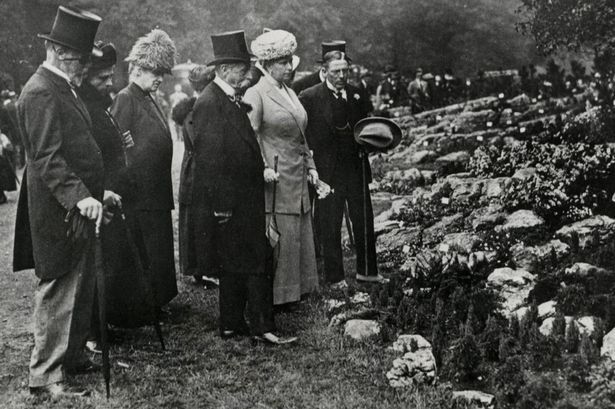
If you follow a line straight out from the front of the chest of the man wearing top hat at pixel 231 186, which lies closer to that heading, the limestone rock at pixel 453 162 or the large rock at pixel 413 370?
the large rock

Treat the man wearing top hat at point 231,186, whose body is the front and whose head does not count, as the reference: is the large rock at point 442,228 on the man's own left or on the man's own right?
on the man's own left

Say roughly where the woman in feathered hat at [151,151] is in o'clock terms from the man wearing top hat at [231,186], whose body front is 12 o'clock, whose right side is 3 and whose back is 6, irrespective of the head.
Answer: The woman in feathered hat is roughly at 6 o'clock from the man wearing top hat.

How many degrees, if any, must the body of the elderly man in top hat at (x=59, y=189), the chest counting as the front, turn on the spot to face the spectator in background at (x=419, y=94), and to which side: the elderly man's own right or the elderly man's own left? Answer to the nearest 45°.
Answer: approximately 45° to the elderly man's own left

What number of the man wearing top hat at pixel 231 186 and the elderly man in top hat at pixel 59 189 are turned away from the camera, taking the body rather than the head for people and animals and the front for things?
0

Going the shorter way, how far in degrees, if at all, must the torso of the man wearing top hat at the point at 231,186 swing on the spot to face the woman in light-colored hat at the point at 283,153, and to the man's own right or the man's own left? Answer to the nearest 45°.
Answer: approximately 90° to the man's own left

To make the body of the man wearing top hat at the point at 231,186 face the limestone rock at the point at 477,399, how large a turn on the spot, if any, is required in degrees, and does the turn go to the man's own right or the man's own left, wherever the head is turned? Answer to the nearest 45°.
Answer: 0° — they already face it

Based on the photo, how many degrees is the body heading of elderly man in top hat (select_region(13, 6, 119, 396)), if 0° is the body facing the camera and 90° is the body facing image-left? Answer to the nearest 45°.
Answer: approximately 270°

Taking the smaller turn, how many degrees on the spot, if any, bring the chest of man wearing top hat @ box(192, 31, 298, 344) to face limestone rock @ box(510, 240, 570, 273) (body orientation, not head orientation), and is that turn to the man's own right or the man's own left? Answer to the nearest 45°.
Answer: approximately 45° to the man's own left

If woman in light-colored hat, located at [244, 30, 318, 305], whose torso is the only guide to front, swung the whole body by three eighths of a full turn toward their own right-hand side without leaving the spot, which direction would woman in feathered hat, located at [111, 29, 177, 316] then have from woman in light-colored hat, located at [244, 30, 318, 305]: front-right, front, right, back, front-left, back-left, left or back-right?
front

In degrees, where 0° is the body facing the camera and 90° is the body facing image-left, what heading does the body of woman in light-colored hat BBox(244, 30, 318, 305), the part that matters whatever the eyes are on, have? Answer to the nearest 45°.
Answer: approximately 315°

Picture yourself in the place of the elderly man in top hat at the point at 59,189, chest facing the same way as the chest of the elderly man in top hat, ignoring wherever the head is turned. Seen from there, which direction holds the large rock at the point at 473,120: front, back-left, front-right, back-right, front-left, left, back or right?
front-left
